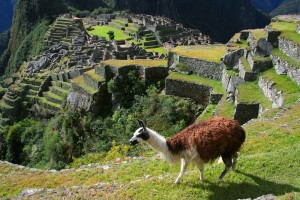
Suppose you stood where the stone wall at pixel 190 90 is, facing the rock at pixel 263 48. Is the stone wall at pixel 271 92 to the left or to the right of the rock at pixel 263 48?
right

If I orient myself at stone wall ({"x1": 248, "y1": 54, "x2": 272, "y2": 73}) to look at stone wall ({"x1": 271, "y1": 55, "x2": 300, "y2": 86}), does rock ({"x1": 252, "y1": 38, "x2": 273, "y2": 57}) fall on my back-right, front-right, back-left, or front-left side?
back-left

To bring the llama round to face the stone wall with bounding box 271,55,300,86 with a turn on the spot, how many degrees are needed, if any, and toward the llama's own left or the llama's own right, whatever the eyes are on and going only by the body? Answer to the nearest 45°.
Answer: approximately 90° to the llama's own right

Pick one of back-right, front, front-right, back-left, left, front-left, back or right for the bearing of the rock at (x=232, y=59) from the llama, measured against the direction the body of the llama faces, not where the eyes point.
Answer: right

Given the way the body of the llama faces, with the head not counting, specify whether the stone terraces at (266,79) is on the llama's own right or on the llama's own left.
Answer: on the llama's own right

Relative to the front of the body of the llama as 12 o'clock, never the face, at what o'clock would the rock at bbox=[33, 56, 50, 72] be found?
The rock is roughly at 2 o'clock from the llama.

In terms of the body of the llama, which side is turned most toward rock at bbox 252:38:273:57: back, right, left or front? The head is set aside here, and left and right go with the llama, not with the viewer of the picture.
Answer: right

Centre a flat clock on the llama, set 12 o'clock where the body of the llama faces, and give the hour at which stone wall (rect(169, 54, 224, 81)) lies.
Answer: The stone wall is roughly at 3 o'clock from the llama.

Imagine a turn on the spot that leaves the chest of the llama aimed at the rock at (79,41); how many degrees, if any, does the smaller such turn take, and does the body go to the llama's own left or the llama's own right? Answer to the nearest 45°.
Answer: approximately 90° to the llama's own right

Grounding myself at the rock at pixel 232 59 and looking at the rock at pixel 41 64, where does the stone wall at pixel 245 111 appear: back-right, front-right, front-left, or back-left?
back-left

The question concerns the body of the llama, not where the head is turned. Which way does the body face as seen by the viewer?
to the viewer's left

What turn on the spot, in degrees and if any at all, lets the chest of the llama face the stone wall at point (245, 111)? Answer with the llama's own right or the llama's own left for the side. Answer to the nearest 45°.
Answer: approximately 90° to the llama's own right

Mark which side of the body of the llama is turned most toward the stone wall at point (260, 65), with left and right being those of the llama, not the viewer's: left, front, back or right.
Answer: right
